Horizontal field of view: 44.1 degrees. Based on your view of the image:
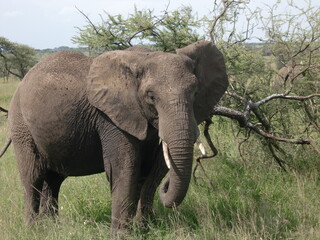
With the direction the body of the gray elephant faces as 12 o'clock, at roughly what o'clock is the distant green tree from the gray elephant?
The distant green tree is roughly at 7 o'clock from the gray elephant.

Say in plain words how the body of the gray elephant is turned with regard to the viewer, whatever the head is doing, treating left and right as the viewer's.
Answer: facing the viewer and to the right of the viewer
